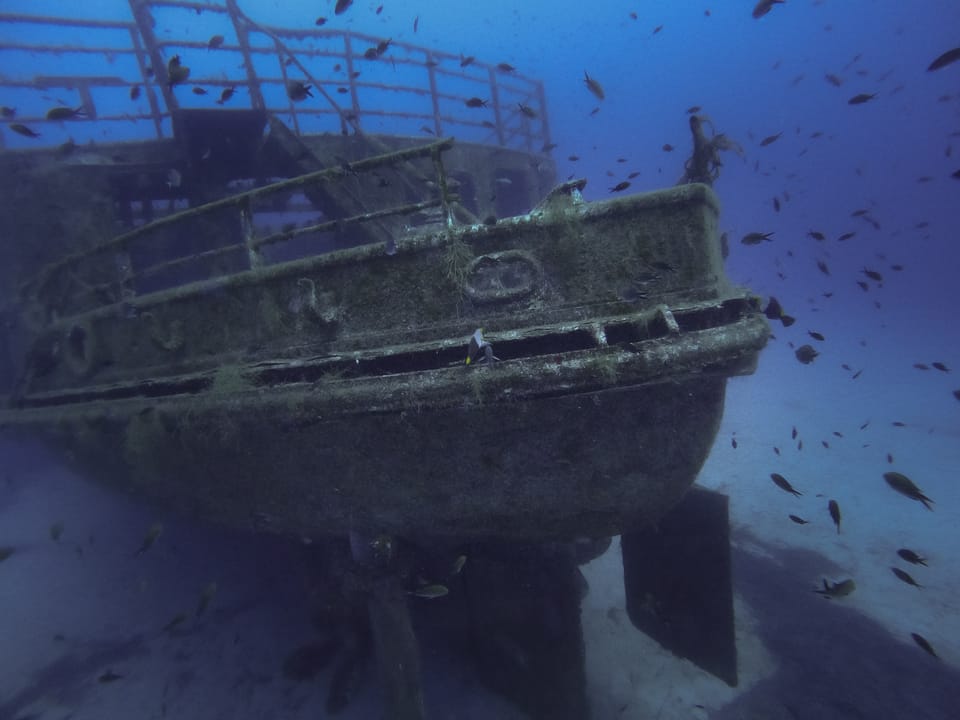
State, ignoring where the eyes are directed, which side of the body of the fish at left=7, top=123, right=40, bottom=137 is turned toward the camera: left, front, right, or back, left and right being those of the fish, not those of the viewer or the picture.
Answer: left

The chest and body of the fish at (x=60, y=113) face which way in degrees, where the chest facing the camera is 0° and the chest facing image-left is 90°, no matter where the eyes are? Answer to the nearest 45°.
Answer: approximately 90°

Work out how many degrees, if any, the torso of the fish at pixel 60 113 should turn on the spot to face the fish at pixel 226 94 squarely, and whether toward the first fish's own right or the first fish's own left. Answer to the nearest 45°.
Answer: approximately 180°
